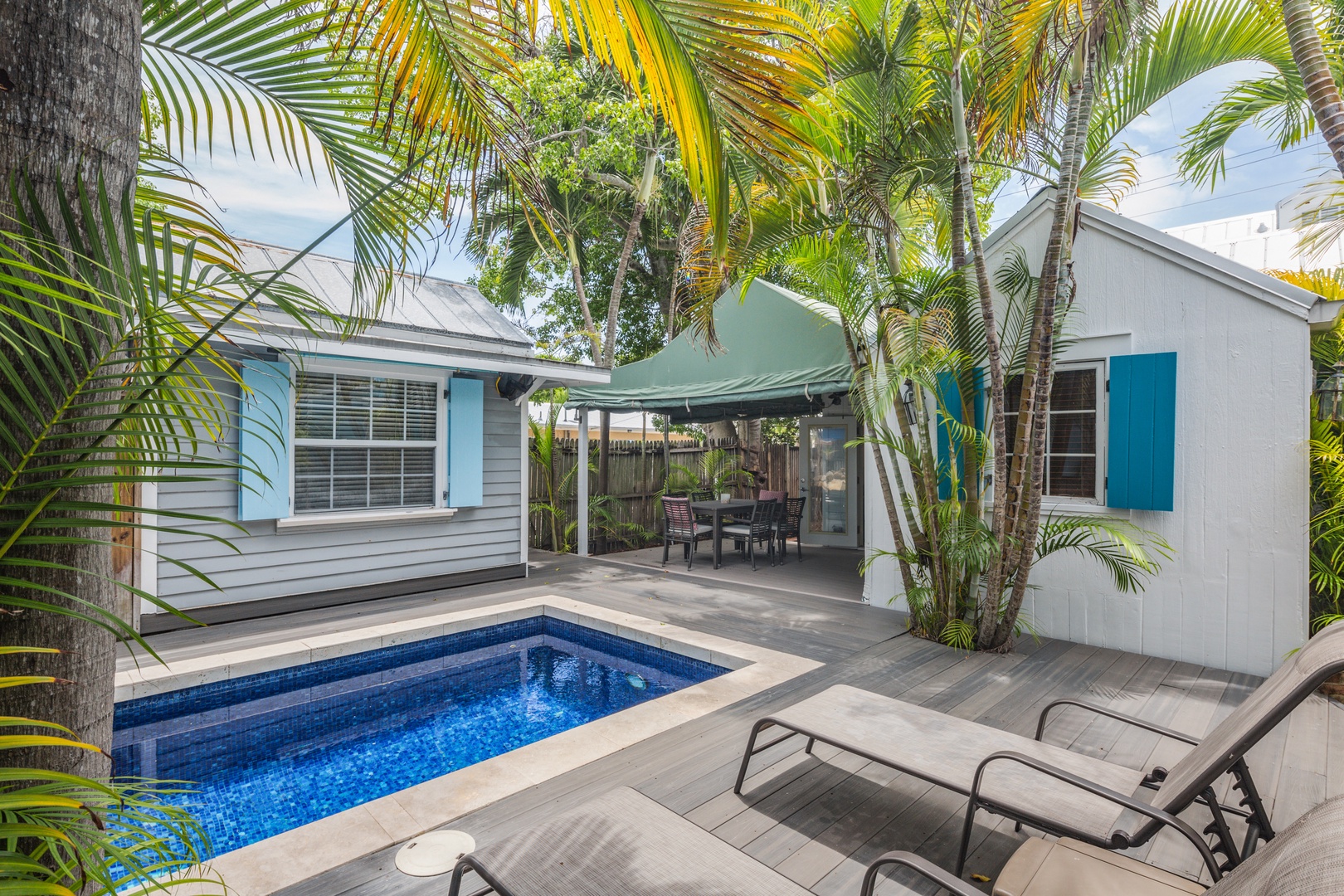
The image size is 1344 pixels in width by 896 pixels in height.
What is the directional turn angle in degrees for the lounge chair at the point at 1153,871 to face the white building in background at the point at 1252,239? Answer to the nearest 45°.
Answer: approximately 90° to its right

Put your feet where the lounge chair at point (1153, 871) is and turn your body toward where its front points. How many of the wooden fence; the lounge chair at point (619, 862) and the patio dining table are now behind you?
0

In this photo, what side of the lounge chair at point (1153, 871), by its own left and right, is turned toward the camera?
left

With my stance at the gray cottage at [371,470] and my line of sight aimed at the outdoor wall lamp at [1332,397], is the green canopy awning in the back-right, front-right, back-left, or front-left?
front-left

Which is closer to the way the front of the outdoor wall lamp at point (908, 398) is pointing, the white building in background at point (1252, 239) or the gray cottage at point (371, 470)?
the gray cottage

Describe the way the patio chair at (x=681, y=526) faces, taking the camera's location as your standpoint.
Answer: facing away from the viewer and to the right of the viewer

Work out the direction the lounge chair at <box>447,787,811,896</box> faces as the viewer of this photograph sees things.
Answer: facing away from the viewer and to the left of the viewer

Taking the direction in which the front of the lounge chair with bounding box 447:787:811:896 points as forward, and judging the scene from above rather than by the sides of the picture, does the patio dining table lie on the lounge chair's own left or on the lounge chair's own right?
on the lounge chair's own right
